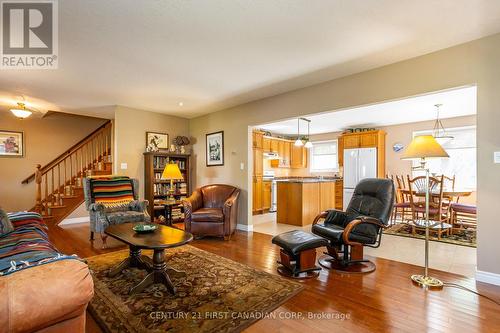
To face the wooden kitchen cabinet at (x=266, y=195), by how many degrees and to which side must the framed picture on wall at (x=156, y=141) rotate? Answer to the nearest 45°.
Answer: approximately 45° to its left

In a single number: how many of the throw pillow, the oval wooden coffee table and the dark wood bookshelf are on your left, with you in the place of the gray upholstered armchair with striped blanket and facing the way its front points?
1

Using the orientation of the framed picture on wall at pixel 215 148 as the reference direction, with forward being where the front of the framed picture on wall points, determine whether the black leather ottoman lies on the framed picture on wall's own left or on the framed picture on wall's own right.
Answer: on the framed picture on wall's own left

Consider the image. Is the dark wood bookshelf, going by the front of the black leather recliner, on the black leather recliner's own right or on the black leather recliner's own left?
on the black leather recliner's own right

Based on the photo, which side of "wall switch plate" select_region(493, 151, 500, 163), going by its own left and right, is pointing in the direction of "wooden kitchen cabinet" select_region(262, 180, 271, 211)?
right

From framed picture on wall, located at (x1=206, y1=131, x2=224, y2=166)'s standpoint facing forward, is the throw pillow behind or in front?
in front

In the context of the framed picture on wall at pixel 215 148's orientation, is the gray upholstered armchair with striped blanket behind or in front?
in front

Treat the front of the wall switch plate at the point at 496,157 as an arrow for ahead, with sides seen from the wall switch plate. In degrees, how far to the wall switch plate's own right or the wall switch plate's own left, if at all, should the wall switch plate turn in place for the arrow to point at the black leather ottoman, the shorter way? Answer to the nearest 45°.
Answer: approximately 45° to the wall switch plate's own right

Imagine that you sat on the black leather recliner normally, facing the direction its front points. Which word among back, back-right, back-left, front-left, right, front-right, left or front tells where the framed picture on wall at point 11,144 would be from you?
front-right

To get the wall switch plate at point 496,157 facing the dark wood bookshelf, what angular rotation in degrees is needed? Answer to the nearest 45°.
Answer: approximately 90° to its right

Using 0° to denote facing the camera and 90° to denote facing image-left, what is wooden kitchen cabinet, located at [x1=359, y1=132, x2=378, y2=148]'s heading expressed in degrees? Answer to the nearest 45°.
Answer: approximately 0°

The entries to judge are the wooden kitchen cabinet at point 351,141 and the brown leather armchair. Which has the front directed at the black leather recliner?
the wooden kitchen cabinet
